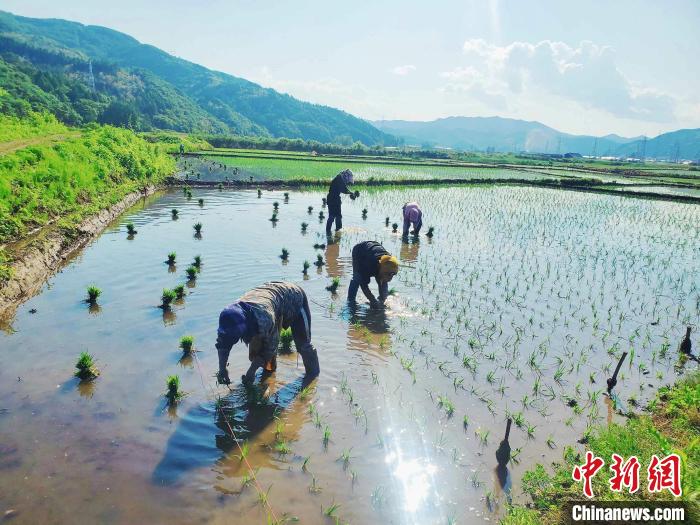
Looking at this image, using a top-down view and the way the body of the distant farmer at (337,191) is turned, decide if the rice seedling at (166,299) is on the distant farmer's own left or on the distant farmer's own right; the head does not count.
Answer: on the distant farmer's own right

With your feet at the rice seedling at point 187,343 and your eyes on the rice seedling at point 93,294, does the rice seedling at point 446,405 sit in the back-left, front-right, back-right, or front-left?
back-right

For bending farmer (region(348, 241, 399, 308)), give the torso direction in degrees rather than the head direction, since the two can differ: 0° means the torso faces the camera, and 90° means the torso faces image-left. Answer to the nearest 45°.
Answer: approximately 315°

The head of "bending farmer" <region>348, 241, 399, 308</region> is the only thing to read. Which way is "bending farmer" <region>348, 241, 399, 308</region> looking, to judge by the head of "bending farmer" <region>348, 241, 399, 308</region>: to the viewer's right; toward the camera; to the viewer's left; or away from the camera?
to the viewer's right

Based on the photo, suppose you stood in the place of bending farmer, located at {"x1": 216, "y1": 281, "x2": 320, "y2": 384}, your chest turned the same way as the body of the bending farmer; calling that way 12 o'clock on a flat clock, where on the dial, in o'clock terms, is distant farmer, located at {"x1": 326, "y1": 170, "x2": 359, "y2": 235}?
The distant farmer is roughly at 5 o'clock from the bending farmer.

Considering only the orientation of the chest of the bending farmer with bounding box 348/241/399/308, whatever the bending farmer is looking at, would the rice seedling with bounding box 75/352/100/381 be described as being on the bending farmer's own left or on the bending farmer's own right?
on the bending farmer's own right

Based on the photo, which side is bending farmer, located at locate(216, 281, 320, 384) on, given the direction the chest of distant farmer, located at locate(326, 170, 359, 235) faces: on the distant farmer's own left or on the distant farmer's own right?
on the distant farmer's own right

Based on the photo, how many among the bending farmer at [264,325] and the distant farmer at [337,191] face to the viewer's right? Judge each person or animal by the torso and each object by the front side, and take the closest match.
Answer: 1

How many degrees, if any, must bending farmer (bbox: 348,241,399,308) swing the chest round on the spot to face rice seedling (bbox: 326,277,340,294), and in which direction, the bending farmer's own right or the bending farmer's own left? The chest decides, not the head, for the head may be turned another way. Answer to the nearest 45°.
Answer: approximately 180°

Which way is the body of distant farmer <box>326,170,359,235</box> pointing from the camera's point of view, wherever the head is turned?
to the viewer's right

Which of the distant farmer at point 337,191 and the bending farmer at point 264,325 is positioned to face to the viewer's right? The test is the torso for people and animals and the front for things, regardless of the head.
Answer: the distant farmer
